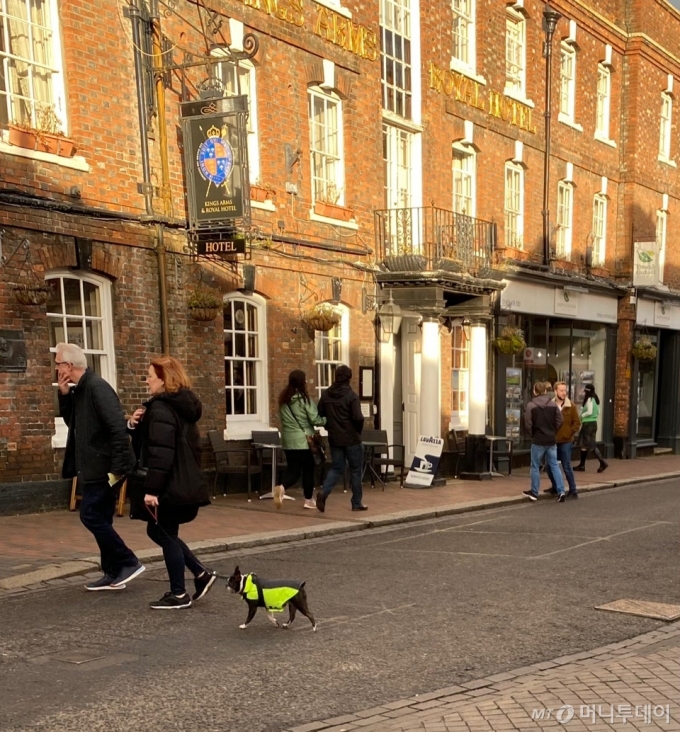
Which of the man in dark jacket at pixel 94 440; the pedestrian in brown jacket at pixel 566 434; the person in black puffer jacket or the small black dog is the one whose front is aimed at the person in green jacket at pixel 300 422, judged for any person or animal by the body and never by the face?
the pedestrian in brown jacket

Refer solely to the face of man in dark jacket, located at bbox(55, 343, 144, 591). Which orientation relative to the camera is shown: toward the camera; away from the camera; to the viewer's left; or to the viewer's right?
to the viewer's left

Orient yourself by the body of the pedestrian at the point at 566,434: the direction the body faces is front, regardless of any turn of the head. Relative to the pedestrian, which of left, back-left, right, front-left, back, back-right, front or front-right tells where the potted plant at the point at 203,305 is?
front

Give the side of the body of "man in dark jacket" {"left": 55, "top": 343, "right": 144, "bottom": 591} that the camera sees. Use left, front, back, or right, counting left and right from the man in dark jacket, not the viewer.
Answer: left

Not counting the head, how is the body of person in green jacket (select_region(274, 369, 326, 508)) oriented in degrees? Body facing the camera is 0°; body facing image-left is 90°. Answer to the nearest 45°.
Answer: approximately 225°

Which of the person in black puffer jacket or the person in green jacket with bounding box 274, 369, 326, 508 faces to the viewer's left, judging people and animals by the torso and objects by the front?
the person in black puffer jacket

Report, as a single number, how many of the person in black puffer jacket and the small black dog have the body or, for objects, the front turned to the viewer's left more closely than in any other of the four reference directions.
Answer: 2

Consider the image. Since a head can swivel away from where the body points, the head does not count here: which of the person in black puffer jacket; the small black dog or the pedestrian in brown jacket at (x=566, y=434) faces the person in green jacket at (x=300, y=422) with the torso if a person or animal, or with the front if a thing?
the pedestrian in brown jacket

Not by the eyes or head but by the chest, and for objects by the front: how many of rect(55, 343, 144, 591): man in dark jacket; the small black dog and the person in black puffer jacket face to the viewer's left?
3

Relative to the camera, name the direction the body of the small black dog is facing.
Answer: to the viewer's left

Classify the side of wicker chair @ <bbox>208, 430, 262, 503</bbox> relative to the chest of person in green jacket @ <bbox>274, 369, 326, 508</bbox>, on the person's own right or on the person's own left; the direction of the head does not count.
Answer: on the person's own left

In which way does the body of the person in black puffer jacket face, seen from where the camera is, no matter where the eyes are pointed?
to the viewer's left

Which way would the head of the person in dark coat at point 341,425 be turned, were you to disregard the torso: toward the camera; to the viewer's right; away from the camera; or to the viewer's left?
away from the camera
